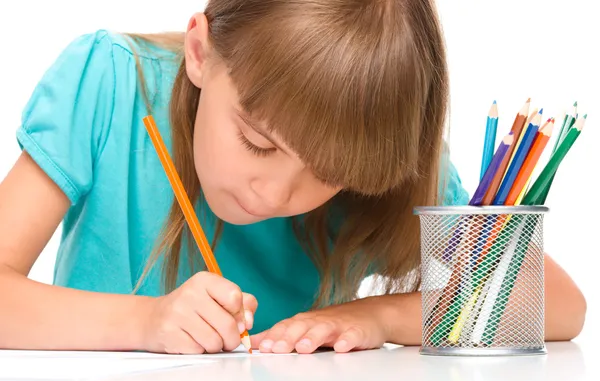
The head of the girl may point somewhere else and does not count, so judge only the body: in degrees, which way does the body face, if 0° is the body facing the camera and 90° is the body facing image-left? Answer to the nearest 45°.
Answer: approximately 0°
